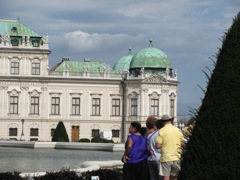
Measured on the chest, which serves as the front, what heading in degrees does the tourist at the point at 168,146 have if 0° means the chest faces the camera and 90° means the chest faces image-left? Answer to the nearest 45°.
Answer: approximately 180°

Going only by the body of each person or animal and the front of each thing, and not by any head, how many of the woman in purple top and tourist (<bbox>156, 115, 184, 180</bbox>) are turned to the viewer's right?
0

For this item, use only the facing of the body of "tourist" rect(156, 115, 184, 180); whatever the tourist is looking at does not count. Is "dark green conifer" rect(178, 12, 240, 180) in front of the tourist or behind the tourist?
behind

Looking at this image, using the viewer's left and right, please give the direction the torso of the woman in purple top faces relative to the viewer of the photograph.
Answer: facing away from the viewer and to the left of the viewer

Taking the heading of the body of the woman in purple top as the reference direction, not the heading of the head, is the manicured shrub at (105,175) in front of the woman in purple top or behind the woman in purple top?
in front

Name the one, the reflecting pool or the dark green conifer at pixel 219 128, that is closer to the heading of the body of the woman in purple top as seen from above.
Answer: the reflecting pool

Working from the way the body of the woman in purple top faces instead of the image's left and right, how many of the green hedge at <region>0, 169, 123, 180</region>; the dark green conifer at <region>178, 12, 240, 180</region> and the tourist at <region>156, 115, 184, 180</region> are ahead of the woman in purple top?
1

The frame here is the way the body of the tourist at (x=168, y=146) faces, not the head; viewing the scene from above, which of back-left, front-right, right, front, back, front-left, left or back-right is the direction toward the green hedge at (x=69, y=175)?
front-left
